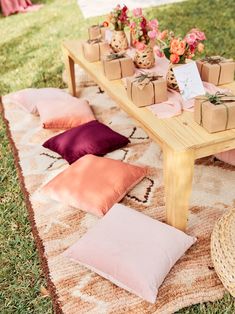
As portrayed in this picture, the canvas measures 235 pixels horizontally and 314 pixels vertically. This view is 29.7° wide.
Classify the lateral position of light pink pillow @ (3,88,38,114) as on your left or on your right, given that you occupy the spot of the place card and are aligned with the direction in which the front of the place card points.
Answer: on your right

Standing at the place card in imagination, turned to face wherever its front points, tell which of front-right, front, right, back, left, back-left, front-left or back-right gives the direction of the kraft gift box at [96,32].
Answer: back-right

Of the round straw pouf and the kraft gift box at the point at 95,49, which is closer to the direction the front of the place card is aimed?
the round straw pouf

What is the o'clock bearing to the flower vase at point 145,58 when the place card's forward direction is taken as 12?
The flower vase is roughly at 5 o'clock from the place card.

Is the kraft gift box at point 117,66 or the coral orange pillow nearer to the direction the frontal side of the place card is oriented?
the coral orange pillow

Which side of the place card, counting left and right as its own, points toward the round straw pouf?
front

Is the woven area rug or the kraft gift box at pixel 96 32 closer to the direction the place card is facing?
the woven area rug

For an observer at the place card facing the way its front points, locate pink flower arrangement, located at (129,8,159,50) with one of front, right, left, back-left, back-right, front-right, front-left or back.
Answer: back-right

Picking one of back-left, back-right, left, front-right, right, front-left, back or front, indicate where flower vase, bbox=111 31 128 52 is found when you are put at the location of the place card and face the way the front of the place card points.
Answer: back-right

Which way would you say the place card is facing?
toward the camera

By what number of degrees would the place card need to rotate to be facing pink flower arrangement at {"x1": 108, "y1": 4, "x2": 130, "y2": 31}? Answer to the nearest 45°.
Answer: approximately 135° to its right
